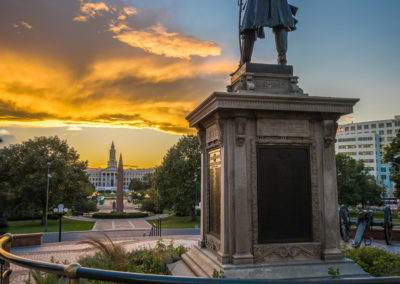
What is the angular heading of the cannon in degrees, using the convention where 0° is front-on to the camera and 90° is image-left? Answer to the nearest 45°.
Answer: approximately 180°

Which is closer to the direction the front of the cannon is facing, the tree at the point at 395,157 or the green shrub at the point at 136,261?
the tree

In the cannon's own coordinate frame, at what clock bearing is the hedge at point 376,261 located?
The hedge is roughly at 6 o'clock from the cannon.

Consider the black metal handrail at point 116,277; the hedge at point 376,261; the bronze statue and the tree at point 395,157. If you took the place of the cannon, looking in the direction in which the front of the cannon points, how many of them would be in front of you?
1

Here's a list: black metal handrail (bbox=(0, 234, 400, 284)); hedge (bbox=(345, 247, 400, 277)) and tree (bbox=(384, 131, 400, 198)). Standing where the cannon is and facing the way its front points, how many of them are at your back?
2

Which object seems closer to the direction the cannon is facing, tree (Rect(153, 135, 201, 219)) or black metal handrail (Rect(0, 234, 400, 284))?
the tree

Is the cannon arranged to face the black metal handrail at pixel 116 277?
no

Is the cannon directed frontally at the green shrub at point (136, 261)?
no

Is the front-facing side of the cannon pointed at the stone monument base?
no
